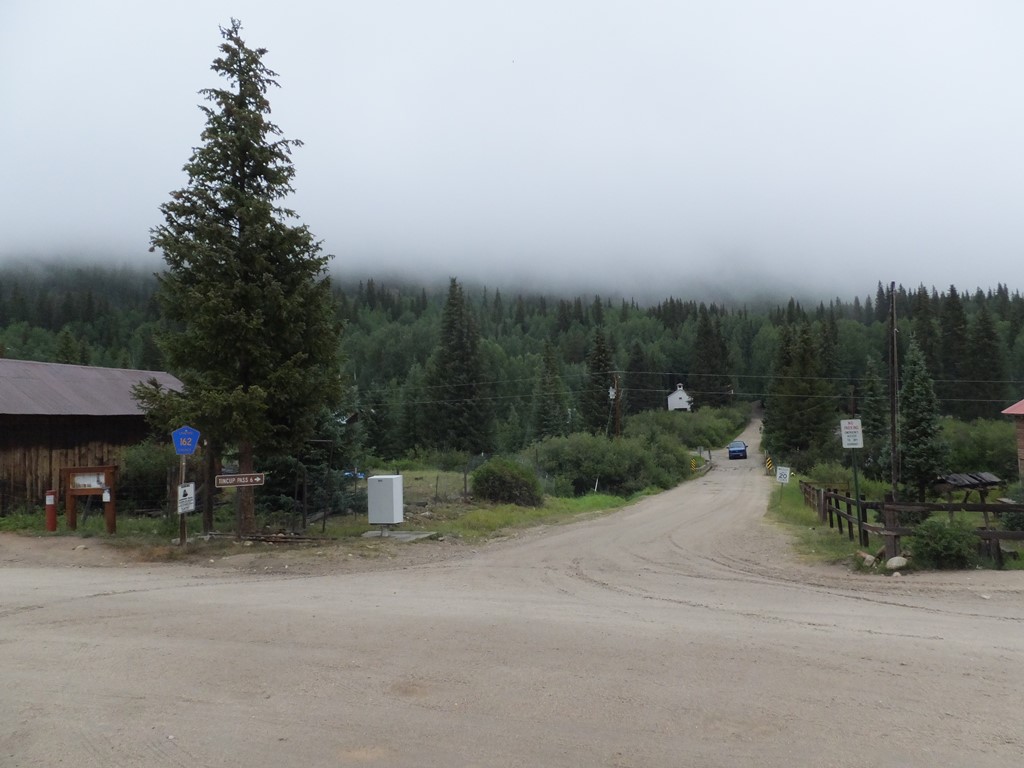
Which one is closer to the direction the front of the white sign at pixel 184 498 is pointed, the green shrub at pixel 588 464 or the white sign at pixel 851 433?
the white sign

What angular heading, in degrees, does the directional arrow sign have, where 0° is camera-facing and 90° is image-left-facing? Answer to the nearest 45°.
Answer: approximately 0°

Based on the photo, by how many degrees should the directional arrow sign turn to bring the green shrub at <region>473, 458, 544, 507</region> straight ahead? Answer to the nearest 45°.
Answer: approximately 135° to its left

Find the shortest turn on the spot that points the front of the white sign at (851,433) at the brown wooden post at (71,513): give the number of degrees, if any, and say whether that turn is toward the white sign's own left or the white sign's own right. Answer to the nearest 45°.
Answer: approximately 90° to the white sign's own right

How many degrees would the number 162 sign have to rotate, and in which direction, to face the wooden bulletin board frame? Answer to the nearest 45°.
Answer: approximately 135° to its right

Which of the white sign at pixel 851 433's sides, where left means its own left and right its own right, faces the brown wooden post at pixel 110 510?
right

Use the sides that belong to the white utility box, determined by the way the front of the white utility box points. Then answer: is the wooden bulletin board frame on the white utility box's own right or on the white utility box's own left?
on the white utility box's own right

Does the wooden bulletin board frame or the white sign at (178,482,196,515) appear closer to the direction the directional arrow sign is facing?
the white sign
